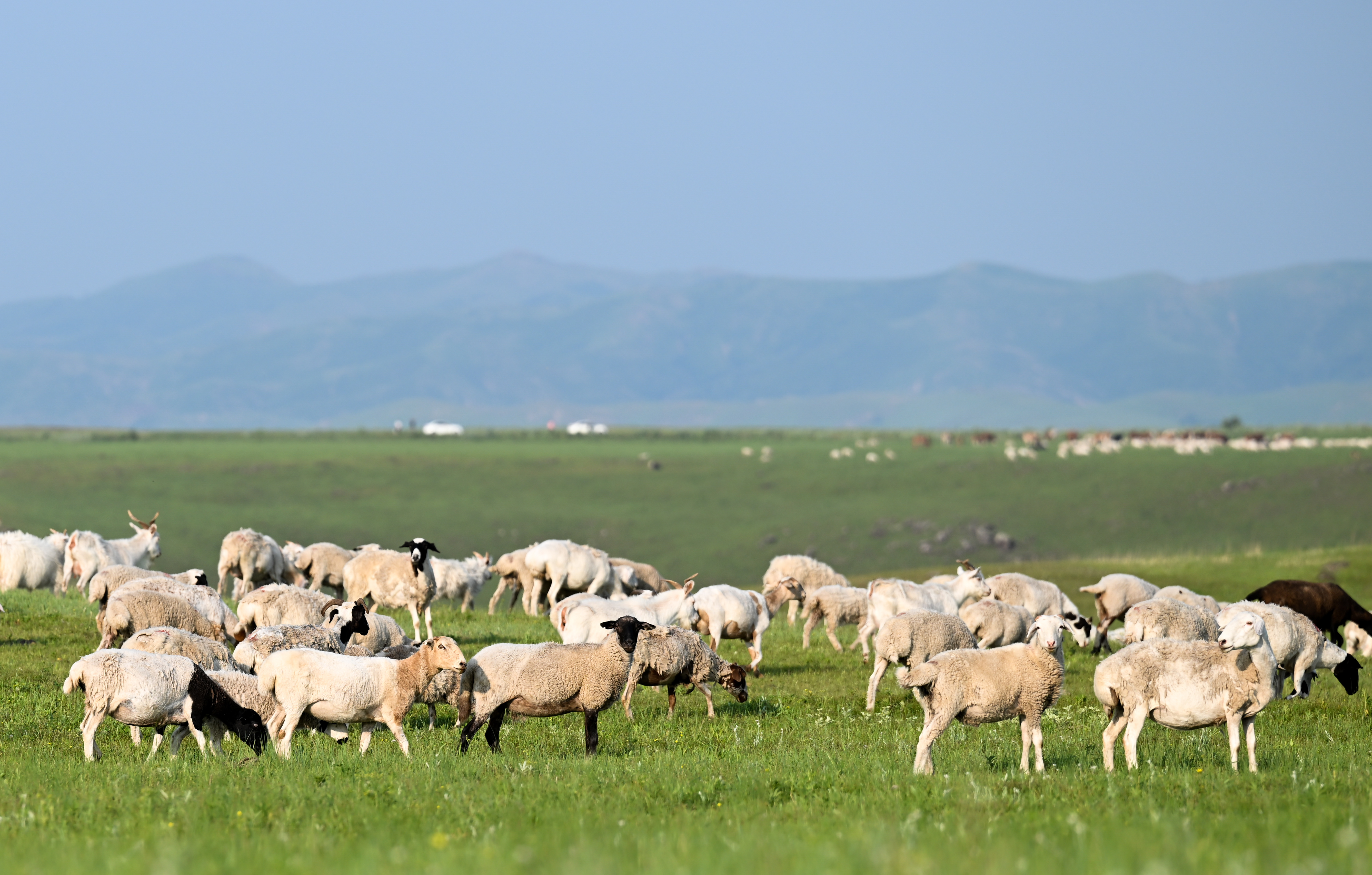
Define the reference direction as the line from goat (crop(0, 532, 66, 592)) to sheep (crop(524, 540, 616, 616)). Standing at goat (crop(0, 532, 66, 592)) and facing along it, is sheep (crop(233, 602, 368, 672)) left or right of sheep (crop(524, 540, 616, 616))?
right

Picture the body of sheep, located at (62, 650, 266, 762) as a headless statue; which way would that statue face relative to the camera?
to the viewer's right

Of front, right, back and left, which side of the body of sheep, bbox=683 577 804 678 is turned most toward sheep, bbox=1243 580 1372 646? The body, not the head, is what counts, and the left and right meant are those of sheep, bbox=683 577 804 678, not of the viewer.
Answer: front

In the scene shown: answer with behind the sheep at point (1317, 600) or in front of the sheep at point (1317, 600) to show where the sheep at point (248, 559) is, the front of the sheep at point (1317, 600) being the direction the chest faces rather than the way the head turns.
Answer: behind

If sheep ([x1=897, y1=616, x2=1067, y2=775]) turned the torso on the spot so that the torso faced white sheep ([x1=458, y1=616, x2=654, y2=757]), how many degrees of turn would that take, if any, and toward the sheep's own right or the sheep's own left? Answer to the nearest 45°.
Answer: approximately 180°

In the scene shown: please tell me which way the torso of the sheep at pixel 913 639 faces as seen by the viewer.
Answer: to the viewer's right

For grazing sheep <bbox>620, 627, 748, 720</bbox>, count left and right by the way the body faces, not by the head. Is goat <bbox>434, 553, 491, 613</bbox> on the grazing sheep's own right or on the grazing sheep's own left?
on the grazing sheep's own left

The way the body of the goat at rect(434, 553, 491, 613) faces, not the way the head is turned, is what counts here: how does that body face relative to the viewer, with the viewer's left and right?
facing to the right of the viewer

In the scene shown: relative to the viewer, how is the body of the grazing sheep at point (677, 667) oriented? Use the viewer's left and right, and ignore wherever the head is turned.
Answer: facing to the right of the viewer

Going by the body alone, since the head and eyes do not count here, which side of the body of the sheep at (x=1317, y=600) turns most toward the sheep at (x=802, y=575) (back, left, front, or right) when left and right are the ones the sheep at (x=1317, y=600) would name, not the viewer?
back

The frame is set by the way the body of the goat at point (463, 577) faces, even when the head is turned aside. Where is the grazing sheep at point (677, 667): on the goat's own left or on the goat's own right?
on the goat's own right
